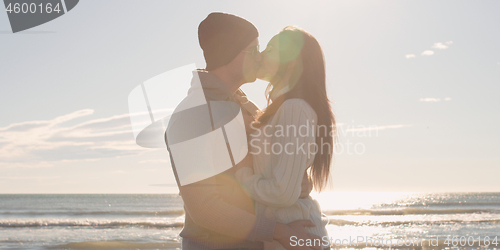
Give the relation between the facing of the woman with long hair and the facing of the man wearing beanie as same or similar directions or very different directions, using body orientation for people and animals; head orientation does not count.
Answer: very different directions

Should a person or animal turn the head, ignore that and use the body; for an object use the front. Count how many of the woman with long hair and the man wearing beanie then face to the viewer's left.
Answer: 1

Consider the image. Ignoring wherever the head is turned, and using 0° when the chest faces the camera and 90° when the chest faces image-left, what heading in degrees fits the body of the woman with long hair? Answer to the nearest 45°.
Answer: approximately 90°

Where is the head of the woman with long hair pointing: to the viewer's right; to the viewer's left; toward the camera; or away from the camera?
to the viewer's left

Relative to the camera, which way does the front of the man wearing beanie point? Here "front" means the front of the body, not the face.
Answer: to the viewer's right

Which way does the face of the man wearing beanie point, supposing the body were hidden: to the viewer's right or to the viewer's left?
to the viewer's right
